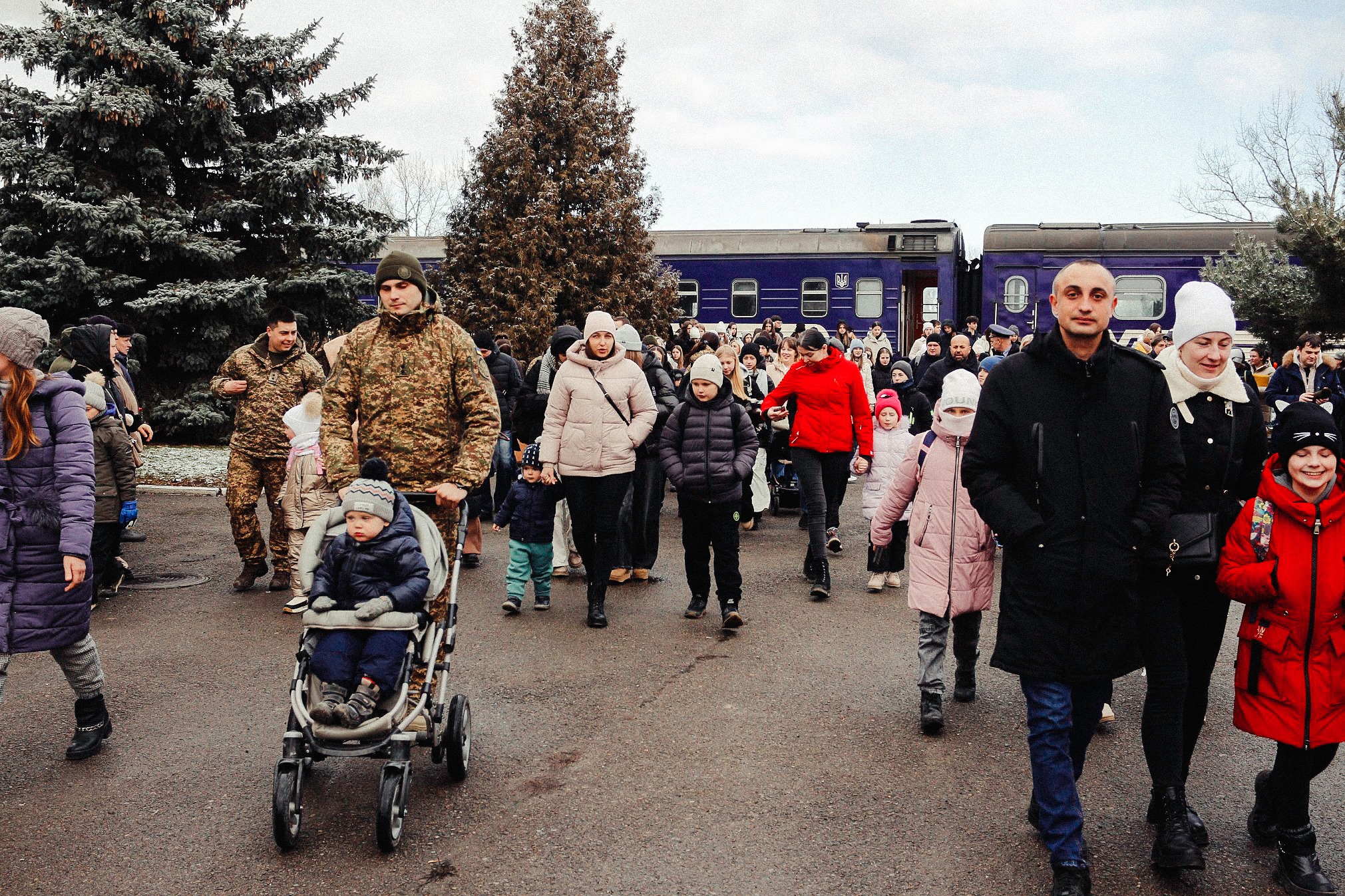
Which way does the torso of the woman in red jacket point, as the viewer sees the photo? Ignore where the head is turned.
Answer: toward the camera

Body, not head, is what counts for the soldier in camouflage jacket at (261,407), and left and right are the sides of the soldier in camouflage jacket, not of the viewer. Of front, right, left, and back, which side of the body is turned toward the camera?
front

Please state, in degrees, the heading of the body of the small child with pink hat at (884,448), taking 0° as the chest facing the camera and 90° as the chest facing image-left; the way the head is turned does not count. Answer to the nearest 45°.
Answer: approximately 0°

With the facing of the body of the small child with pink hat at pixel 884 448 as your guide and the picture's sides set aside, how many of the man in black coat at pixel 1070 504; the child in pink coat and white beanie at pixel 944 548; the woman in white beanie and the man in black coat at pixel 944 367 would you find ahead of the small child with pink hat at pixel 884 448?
3

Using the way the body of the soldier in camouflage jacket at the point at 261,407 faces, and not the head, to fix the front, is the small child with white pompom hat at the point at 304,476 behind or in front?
in front

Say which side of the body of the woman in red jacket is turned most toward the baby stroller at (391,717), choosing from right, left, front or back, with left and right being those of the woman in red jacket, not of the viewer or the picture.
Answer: front

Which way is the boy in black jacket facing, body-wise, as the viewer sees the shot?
toward the camera

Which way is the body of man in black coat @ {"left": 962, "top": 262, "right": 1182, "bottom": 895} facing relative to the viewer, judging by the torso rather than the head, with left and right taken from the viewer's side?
facing the viewer

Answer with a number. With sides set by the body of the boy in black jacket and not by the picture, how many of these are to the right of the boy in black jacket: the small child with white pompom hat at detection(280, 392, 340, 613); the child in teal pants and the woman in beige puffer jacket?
3

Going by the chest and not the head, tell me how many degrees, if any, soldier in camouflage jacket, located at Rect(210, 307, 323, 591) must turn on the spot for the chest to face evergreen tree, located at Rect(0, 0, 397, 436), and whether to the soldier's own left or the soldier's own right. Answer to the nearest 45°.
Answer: approximately 180°

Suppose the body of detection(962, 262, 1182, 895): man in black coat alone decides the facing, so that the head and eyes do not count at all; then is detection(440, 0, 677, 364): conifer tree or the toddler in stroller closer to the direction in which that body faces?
the toddler in stroller

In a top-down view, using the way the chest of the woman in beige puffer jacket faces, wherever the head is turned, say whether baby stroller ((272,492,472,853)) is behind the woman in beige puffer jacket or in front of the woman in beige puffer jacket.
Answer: in front

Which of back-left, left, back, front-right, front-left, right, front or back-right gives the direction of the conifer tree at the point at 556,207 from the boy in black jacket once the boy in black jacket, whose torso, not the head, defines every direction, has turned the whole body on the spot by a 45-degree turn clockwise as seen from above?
back-right

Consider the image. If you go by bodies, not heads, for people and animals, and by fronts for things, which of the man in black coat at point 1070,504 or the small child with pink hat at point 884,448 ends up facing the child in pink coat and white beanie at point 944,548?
the small child with pink hat at point 884,448

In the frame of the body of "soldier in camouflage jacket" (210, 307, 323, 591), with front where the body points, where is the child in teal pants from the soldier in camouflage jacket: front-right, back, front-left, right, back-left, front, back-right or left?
front-left
